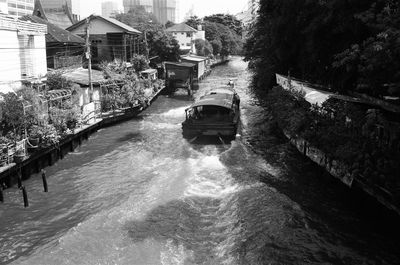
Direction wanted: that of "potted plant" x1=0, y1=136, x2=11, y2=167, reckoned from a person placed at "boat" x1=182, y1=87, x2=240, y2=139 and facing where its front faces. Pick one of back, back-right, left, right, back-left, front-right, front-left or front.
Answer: back-left

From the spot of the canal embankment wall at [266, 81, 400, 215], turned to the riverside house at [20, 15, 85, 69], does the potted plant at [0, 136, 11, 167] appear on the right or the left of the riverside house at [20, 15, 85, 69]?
left

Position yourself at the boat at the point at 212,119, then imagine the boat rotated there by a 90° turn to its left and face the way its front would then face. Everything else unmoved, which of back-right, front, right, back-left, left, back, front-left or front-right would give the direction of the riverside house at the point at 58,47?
front-right

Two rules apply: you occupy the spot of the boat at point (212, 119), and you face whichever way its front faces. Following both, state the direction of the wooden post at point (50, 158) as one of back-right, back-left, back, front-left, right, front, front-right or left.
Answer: back-left

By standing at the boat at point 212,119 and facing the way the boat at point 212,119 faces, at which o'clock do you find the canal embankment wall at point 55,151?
The canal embankment wall is roughly at 8 o'clock from the boat.

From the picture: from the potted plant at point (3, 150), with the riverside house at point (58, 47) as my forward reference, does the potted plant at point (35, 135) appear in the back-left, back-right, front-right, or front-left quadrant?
front-right

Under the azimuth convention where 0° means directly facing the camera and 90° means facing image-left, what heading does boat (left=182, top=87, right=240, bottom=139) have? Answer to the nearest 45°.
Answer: approximately 180°

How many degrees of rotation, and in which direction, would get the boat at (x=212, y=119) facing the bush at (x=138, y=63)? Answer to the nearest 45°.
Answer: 0° — it already faces it

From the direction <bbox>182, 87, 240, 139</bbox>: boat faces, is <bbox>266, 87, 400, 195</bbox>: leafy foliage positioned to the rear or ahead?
to the rear
